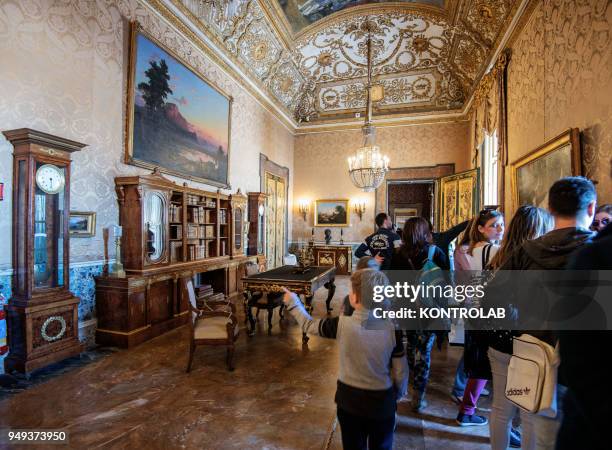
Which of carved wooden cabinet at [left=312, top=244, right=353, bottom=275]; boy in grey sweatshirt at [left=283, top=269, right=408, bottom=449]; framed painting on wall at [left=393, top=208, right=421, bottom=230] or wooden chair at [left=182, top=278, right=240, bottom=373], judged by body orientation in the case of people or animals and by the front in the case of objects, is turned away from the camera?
the boy in grey sweatshirt

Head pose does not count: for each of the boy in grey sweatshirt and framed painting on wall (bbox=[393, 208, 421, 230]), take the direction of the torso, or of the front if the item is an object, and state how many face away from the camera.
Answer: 1

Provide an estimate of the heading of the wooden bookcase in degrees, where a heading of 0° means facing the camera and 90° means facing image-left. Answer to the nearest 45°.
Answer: approximately 315°

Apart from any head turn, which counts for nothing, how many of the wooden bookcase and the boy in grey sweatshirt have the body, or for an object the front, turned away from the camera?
1

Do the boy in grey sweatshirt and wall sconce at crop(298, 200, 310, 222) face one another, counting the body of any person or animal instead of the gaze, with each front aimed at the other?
yes

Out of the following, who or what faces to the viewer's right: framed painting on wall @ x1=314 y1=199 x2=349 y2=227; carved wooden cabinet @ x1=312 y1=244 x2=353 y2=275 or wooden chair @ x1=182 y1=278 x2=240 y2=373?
the wooden chair

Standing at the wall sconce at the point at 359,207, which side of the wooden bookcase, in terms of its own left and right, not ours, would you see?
left

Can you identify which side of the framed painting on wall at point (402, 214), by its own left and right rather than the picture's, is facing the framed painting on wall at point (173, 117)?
front

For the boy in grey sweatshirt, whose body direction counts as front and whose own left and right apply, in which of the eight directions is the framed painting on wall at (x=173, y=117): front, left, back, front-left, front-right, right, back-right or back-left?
front-left

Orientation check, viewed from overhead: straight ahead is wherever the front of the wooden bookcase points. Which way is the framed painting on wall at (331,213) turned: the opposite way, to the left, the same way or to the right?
to the right

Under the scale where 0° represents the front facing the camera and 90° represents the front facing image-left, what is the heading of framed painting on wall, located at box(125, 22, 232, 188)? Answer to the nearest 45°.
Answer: approximately 315°

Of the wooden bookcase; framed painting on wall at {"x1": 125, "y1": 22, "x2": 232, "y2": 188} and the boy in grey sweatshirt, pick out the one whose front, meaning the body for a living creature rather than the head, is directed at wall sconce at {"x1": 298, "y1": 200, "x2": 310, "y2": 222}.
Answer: the boy in grey sweatshirt

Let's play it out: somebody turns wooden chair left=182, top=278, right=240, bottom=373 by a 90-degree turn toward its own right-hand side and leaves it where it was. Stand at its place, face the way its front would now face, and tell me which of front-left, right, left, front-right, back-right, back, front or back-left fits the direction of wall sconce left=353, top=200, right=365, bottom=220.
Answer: back-left

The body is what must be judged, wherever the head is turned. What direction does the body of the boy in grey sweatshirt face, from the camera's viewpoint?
away from the camera

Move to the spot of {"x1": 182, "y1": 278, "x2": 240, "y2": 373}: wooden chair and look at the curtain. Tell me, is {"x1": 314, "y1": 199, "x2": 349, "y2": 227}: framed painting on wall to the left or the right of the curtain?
left

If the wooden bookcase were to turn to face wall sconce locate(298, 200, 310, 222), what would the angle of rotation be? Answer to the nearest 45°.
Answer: approximately 90° to its left

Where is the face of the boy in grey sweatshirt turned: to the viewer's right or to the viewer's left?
to the viewer's left
